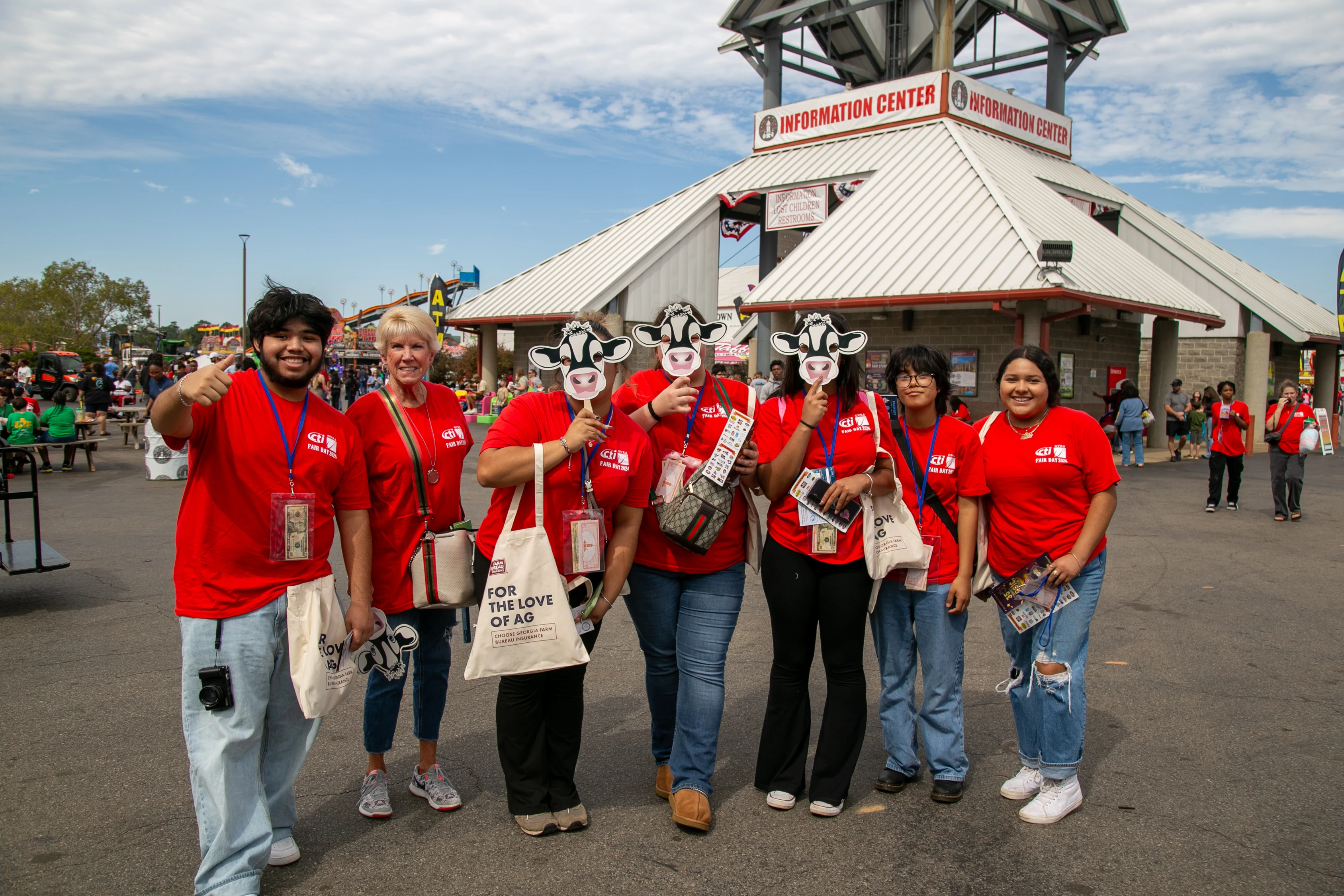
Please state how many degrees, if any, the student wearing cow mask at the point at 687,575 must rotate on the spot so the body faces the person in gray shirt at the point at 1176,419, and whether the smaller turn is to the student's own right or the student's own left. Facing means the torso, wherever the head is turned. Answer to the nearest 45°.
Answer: approximately 135° to the student's own left

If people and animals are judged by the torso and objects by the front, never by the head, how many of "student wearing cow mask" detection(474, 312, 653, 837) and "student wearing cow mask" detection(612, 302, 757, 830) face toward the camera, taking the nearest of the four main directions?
2

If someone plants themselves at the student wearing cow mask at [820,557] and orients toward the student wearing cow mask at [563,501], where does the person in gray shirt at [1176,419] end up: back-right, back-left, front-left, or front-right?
back-right

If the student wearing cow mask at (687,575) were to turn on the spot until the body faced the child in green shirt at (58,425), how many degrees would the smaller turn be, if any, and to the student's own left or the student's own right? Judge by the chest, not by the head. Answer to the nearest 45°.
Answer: approximately 135° to the student's own right

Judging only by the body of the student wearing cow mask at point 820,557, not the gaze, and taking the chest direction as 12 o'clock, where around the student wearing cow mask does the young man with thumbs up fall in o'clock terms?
The young man with thumbs up is roughly at 2 o'clock from the student wearing cow mask.

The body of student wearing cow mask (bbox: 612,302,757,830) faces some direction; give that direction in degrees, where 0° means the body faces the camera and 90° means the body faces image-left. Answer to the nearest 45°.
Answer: approximately 0°

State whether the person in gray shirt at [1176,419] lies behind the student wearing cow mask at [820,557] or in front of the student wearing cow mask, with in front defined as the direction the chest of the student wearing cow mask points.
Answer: behind

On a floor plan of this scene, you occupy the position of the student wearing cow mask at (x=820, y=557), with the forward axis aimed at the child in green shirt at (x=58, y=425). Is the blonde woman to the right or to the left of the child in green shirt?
left
